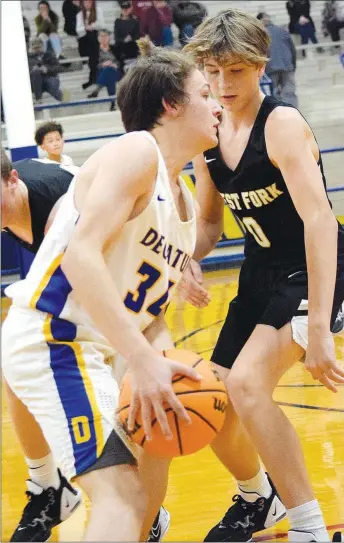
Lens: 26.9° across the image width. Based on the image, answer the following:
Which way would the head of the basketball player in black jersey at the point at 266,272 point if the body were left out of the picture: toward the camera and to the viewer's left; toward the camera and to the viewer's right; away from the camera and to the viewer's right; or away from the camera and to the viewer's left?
toward the camera and to the viewer's left

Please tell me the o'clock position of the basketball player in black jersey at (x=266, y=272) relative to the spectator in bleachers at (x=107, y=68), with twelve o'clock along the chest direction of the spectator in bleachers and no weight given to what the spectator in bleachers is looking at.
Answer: The basketball player in black jersey is roughly at 12 o'clock from the spectator in bleachers.

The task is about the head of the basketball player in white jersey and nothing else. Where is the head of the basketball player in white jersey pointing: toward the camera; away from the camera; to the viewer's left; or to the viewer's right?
to the viewer's right

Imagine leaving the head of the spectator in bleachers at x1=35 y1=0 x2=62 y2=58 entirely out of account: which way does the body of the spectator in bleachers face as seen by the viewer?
toward the camera

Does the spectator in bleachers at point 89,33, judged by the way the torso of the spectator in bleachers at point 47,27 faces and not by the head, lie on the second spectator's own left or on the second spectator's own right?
on the second spectator's own left

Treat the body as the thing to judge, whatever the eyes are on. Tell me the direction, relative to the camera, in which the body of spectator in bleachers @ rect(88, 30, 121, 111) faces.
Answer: toward the camera

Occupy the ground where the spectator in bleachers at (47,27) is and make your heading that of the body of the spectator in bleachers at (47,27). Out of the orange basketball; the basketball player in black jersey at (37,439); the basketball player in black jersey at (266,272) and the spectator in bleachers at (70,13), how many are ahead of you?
3

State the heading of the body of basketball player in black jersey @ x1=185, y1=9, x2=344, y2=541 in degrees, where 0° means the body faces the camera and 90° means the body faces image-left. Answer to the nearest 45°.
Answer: approximately 45°

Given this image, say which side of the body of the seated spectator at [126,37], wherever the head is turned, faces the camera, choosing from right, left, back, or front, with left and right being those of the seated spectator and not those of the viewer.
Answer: front

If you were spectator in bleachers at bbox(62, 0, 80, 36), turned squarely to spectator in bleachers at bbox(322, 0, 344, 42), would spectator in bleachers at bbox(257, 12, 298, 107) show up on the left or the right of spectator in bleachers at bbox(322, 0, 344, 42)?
right
